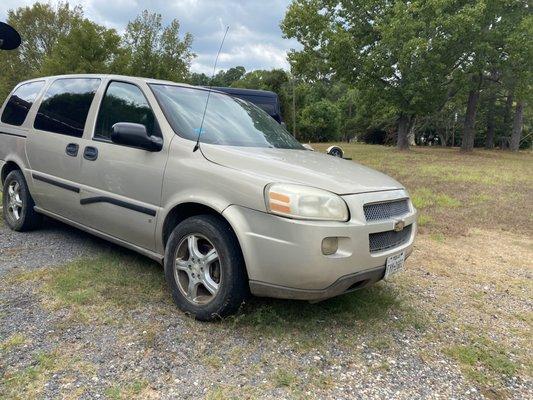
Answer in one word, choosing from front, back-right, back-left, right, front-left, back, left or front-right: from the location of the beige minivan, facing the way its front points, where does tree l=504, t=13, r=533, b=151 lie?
left

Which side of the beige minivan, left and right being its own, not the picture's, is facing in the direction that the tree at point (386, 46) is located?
left

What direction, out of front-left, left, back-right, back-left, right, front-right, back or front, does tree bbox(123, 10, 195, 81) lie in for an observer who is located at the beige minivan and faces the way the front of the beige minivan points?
back-left

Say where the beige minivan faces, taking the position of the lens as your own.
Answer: facing the viewer and to the right of the viewer

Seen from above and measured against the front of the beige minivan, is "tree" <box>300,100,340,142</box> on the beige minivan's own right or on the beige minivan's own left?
on the beige minivan's own left

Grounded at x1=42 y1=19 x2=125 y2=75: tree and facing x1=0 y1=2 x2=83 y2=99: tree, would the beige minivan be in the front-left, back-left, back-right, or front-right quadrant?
back-left

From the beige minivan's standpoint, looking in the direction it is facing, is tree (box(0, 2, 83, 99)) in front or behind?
behind

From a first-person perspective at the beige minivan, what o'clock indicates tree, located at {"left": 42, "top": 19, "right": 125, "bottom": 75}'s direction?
The tree is roughly at 7 o'clock from the beige minivan.
